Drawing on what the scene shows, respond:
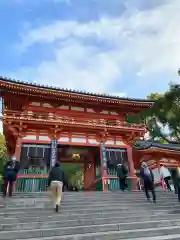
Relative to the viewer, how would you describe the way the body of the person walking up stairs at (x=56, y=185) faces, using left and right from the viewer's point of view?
facing away from the viewer

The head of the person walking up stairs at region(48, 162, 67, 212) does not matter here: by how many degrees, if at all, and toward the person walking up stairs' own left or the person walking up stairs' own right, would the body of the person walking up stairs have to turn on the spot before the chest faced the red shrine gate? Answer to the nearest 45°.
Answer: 0° — they already face it

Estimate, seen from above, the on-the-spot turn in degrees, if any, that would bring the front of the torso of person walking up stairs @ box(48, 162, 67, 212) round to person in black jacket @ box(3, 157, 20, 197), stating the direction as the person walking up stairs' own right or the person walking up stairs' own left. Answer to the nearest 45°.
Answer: approximately 45° to the person walking up stairs' own left

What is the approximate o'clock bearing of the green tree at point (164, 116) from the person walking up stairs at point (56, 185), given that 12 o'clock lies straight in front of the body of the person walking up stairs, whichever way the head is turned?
The green tree is roughly at 1 o'clock from the person walking up stairs.
